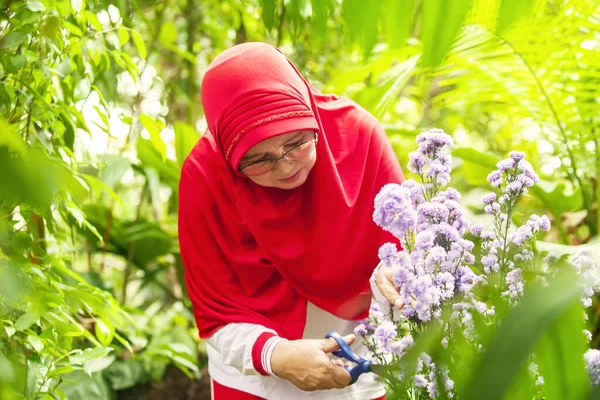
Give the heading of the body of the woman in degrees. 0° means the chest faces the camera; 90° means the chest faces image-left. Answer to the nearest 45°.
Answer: approximately 315°

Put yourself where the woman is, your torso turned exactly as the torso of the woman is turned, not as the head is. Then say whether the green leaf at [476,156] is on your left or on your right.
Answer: on your left
